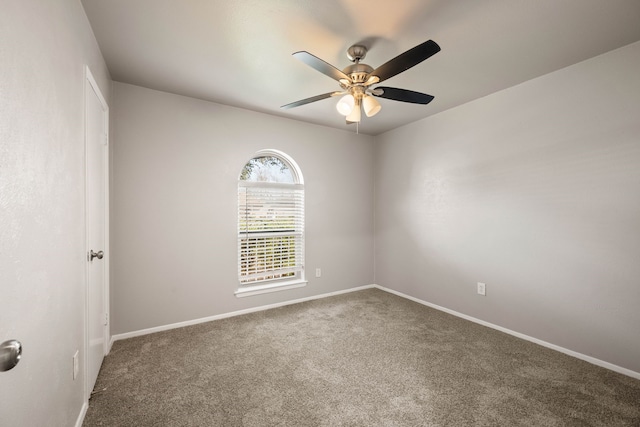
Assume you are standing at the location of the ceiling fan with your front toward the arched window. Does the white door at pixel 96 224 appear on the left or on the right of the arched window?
left

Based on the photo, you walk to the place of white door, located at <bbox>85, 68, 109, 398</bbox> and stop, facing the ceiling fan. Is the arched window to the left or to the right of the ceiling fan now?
left

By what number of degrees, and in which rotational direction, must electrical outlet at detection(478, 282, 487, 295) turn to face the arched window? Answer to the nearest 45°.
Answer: approximately 90° to its right

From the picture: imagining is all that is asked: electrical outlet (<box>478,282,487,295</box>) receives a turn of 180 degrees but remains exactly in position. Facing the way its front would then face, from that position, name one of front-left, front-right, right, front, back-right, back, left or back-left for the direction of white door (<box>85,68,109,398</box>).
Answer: back-left
